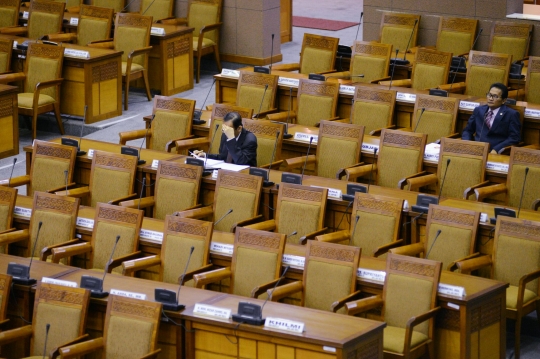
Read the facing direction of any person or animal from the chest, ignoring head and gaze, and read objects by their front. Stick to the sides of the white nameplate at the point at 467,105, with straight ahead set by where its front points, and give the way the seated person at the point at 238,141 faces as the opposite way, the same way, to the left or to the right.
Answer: the same way

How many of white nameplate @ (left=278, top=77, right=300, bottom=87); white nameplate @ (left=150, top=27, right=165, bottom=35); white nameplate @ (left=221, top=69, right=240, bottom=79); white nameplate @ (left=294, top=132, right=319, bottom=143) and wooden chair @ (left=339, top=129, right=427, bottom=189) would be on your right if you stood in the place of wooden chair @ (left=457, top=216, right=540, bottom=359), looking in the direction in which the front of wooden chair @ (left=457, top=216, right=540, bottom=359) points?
5

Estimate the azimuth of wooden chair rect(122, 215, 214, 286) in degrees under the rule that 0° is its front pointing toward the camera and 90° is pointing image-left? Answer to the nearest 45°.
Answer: approximately 45°

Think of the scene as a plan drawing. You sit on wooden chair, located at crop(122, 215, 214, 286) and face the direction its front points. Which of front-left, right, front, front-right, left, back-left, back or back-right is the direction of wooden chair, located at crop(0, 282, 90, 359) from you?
front

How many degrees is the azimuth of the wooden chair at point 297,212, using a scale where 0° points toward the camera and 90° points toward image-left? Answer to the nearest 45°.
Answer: approximately 45°

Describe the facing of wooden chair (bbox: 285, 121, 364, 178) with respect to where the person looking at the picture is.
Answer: facing the viewer and to the left of the viewer

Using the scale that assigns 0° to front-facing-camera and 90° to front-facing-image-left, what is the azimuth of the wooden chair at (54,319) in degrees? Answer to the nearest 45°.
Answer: approximately 45°

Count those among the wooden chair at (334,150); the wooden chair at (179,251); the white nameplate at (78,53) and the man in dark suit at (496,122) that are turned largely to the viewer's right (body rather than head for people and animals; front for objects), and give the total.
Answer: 0

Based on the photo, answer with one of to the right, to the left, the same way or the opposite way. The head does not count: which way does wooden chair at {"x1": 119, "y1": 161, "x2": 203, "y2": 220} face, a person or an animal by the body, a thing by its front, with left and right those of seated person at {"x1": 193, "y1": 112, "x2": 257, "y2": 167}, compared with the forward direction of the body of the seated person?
the same way

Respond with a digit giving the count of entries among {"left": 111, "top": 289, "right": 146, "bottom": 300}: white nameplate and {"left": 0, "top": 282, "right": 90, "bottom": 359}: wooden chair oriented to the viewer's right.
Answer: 0

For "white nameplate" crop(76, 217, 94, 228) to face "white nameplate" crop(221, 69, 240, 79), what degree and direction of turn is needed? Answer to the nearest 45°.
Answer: approximately 180°

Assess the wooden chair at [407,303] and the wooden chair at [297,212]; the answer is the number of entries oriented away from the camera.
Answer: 0

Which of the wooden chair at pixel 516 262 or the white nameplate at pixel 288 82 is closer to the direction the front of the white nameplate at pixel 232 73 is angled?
the wooden chair

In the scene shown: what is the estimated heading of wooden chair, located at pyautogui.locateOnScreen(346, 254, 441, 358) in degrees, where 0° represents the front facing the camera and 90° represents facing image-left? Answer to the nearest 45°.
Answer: approximately 45°

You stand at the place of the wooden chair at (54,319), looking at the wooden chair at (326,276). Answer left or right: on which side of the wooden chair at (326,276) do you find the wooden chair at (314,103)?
left

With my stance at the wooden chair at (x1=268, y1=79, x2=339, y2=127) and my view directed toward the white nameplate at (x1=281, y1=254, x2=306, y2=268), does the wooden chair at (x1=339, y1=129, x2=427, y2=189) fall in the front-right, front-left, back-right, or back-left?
front-left

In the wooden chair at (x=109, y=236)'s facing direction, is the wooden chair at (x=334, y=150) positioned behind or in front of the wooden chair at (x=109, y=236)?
behind
